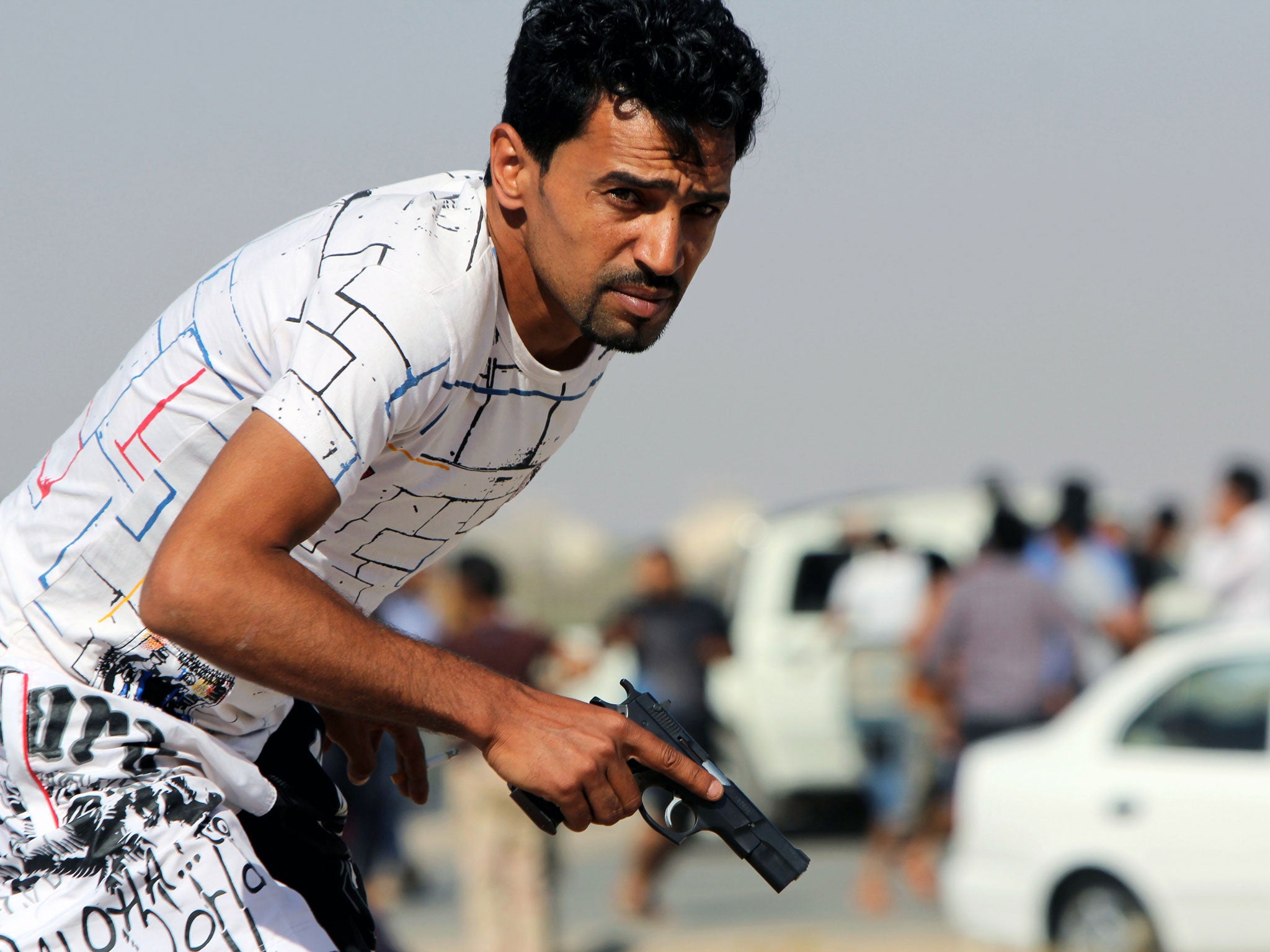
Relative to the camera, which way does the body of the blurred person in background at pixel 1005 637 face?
away from the camera

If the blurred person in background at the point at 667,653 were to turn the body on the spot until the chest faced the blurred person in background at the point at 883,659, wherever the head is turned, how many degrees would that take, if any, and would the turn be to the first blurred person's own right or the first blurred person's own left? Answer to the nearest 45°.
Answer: approximately 135° to the first blurred person's own left

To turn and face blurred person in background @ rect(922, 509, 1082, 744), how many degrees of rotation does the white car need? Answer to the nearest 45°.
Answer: approximately 135° to its left
